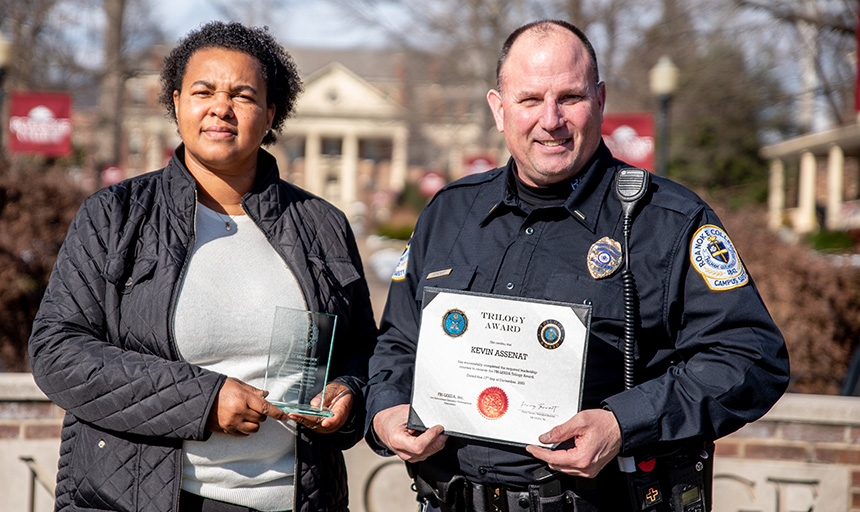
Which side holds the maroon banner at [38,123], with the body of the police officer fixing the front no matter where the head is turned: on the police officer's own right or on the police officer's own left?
on the police officer's own right

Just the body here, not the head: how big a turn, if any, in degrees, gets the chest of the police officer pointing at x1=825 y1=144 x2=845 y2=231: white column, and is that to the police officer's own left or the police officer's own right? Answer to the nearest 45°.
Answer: approximately 135° to the police officer's own right

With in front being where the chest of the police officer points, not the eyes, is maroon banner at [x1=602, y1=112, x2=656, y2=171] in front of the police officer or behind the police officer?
behind

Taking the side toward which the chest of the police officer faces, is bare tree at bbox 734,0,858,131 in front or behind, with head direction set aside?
behind

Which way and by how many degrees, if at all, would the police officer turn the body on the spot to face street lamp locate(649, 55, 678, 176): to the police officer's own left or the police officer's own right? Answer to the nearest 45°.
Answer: approximately 135° to the police officer's own right

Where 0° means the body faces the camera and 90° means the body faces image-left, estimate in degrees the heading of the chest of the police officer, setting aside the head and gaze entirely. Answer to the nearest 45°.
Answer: approximately 45°

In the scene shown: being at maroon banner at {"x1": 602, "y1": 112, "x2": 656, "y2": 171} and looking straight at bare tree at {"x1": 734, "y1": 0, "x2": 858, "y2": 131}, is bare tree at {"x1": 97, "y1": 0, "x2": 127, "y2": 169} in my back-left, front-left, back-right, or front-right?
back-left

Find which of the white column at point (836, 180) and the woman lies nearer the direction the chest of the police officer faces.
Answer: the woman
